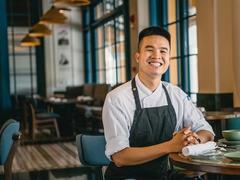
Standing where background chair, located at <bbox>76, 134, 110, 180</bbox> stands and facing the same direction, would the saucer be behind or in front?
in front

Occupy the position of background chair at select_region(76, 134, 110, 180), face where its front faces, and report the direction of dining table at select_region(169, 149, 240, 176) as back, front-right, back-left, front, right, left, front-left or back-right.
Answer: front

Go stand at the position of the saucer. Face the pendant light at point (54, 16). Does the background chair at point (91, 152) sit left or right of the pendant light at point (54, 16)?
left

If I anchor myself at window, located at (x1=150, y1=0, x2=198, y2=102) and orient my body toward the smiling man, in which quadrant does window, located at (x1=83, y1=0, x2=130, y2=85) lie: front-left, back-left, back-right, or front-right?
back-right

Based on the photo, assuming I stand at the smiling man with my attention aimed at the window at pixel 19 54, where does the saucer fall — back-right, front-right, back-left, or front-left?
back-right
